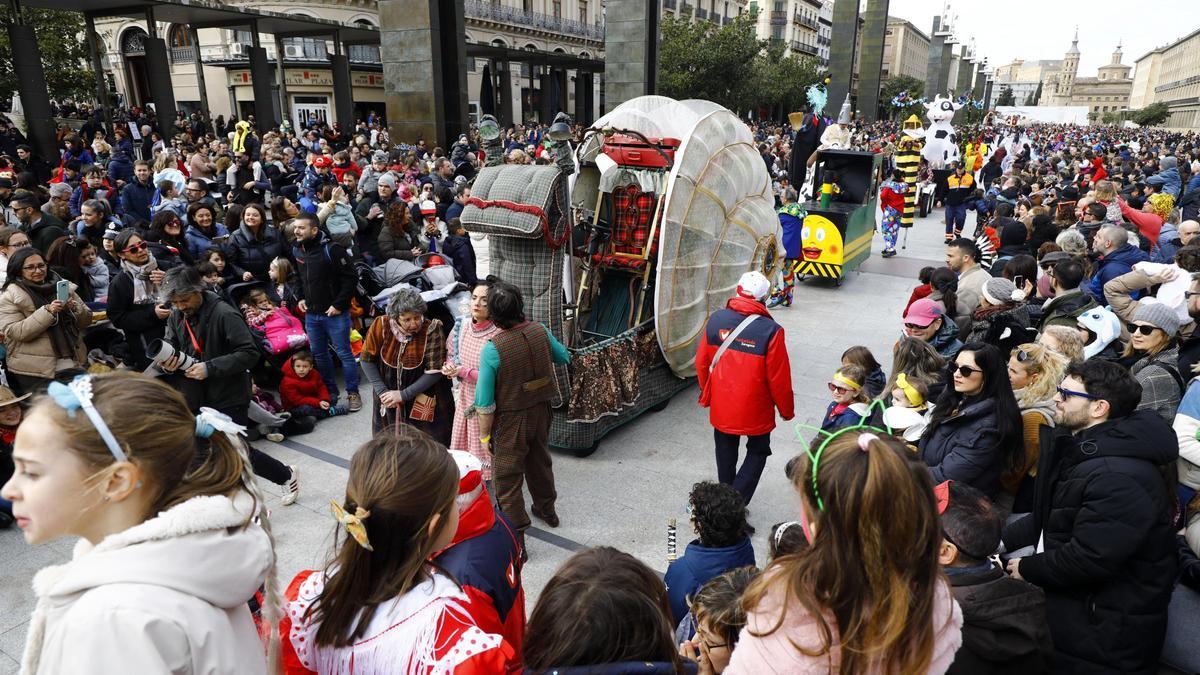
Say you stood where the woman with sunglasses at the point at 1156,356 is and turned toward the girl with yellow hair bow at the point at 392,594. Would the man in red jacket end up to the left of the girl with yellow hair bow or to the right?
right

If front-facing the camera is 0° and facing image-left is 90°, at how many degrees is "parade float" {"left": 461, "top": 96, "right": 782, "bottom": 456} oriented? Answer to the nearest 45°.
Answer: approximately 45°

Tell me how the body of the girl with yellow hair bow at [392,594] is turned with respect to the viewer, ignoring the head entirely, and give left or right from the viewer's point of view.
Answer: facing away from the viewer and to the right of the viewer

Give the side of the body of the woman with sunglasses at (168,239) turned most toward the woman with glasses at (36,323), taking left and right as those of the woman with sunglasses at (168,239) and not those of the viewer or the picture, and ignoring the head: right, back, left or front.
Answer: right

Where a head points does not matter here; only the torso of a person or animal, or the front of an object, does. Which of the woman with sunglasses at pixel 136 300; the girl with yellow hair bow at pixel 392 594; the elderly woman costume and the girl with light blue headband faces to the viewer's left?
the girl with light blue headband

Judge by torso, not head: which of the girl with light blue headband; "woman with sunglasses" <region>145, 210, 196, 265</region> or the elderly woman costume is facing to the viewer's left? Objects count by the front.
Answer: the girl with light blue headband
